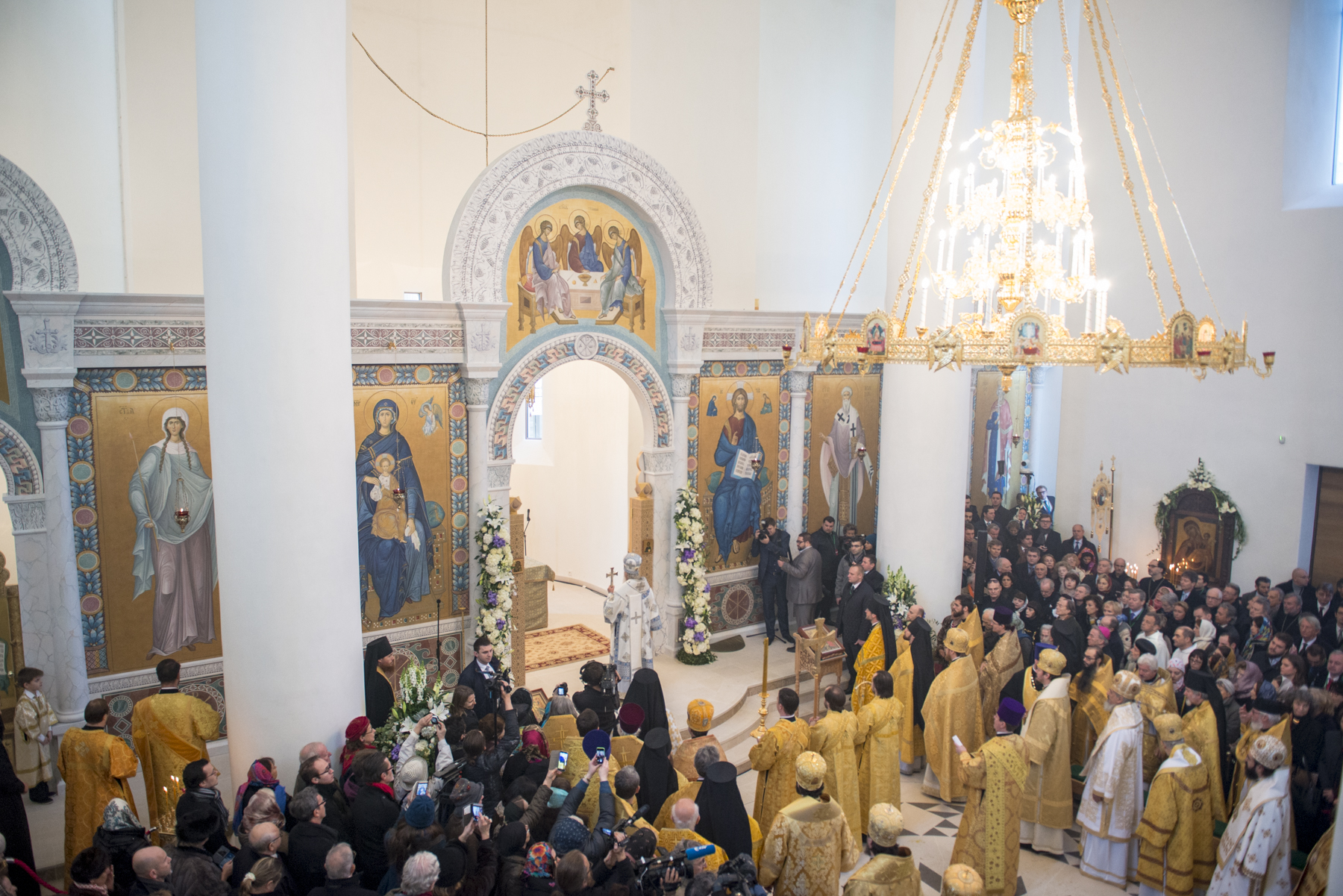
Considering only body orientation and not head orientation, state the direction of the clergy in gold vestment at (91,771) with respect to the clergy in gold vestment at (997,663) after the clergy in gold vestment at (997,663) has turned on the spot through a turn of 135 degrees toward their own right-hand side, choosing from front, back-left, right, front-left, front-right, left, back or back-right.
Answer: back

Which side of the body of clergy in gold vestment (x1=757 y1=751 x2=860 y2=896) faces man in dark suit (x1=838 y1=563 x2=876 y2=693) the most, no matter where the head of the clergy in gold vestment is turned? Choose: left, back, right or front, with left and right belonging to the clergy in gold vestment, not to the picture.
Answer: front

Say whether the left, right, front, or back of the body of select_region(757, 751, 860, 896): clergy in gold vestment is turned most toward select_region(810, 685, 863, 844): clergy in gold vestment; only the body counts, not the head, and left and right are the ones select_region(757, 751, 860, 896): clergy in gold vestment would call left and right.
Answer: front

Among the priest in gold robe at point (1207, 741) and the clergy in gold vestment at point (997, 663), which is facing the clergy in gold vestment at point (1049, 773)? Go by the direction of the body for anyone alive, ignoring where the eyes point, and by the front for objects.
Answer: the priest in gold robe

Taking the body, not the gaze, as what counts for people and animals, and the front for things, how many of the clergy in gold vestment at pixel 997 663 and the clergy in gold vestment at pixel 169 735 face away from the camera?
1

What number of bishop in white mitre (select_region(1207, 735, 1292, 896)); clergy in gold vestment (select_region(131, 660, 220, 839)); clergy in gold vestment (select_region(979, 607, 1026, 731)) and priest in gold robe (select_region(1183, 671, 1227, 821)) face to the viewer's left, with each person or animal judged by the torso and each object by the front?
3

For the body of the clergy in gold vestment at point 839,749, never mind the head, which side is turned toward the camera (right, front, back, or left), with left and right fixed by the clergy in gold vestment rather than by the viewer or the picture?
back

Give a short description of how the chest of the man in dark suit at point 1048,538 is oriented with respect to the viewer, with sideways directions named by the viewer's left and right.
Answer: facing the viewer and to the left of the viewer

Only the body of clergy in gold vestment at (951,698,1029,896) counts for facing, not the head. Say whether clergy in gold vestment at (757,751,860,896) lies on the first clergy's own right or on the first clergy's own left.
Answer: on the first clergy's own left

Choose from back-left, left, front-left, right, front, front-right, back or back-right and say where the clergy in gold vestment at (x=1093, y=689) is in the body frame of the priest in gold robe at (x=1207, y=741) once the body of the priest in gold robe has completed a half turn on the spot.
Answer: back-left

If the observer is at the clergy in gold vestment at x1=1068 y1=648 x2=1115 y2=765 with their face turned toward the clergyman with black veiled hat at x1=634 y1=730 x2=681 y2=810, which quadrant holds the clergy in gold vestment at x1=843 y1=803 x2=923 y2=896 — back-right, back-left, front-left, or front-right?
front-left

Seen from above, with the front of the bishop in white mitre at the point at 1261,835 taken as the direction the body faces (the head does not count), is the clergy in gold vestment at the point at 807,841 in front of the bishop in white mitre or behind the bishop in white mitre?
in front

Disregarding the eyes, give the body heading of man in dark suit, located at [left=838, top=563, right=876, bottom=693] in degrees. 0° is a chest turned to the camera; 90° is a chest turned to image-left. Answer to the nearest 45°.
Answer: approximately 45°

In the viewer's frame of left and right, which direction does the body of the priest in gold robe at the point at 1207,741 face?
facing to the left of the viewer

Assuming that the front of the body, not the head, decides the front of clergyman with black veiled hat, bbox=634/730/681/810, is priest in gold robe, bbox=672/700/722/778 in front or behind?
in front
